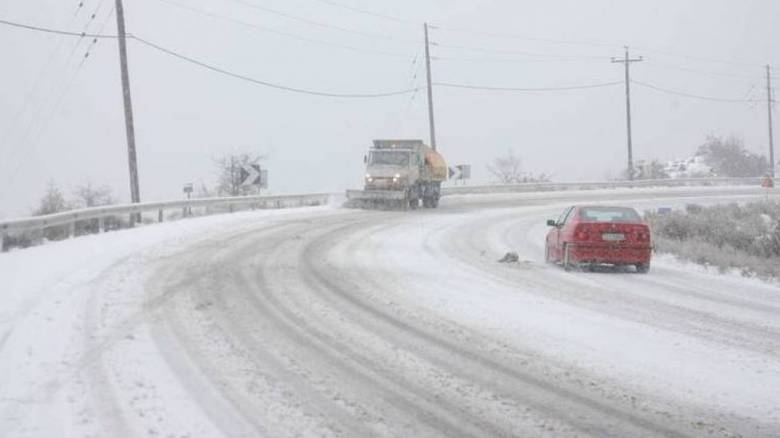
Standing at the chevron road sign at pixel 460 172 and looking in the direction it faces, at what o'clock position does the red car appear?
The red car is roughly at 12 o'clock from the chevron road sign.

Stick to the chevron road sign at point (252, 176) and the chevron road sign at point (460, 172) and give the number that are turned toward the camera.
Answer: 2

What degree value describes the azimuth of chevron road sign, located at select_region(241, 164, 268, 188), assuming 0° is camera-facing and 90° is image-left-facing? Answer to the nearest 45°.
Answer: approximately 0°

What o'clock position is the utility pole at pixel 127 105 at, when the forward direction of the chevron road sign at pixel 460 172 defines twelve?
The utility pole is roughly at 1 o'clock from the chevron road sign.

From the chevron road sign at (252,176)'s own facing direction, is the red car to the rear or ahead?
ahead

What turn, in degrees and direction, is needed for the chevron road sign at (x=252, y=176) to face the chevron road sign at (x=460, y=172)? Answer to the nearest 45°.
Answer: approximately 135° to its left
